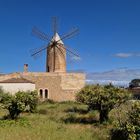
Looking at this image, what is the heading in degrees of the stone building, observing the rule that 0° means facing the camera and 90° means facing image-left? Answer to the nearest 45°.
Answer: approximately 0°

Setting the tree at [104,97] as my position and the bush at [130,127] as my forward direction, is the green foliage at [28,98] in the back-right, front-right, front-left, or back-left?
back-right

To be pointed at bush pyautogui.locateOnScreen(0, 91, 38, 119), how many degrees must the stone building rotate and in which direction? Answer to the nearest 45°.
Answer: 0° — it already faces it

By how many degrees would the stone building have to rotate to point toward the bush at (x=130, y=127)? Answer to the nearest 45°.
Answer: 0° — it already faces it

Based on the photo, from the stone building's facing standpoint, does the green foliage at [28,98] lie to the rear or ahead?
ahead
